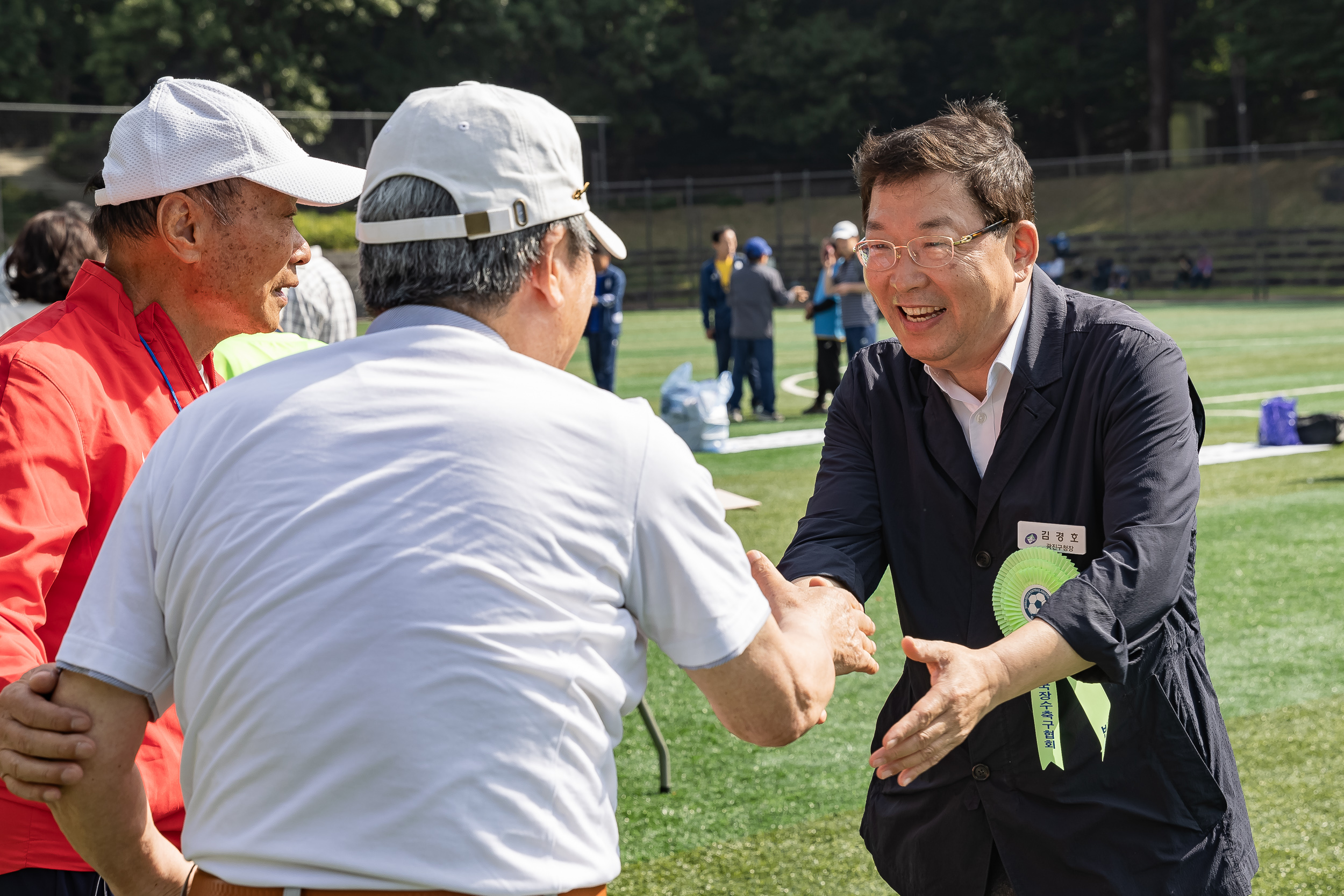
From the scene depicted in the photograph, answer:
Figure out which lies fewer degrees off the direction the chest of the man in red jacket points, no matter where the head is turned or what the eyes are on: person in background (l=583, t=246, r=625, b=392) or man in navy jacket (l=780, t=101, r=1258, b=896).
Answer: the man in navy jacket

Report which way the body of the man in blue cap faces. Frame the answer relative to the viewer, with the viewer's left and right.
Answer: facing away from the viewer and to the right of the viewer

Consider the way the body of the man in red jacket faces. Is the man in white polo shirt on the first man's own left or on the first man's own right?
on the first man's own right

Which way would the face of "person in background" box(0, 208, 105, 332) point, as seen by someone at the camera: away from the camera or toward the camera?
away from the camera

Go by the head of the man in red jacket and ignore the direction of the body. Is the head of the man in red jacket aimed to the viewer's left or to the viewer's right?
to the viewer's right

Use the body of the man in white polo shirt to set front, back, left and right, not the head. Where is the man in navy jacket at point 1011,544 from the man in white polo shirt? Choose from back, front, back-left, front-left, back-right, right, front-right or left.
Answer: front

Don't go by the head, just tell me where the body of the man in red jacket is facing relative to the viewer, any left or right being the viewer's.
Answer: facing to the right of the viewer

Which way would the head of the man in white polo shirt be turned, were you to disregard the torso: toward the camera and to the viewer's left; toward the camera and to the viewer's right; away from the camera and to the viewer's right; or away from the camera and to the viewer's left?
away from the camera and to the viewer's right

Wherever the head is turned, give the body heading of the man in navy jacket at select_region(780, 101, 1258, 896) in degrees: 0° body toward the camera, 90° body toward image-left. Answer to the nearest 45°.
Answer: approximately 45°

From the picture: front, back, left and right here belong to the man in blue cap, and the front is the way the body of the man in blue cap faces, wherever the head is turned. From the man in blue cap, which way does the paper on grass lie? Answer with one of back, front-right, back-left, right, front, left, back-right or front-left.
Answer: back-right

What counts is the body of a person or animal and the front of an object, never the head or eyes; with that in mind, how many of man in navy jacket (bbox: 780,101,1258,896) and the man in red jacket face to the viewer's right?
1

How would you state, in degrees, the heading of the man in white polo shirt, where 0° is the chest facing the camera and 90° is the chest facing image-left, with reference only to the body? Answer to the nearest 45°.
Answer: approximately 225°

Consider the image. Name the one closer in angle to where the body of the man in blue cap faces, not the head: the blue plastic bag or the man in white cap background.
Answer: the man in white cap background

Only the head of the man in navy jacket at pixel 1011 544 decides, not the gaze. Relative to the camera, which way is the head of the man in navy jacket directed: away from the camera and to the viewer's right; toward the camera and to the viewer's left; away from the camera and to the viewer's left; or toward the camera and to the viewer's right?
toward the camera and to the viewer's left
